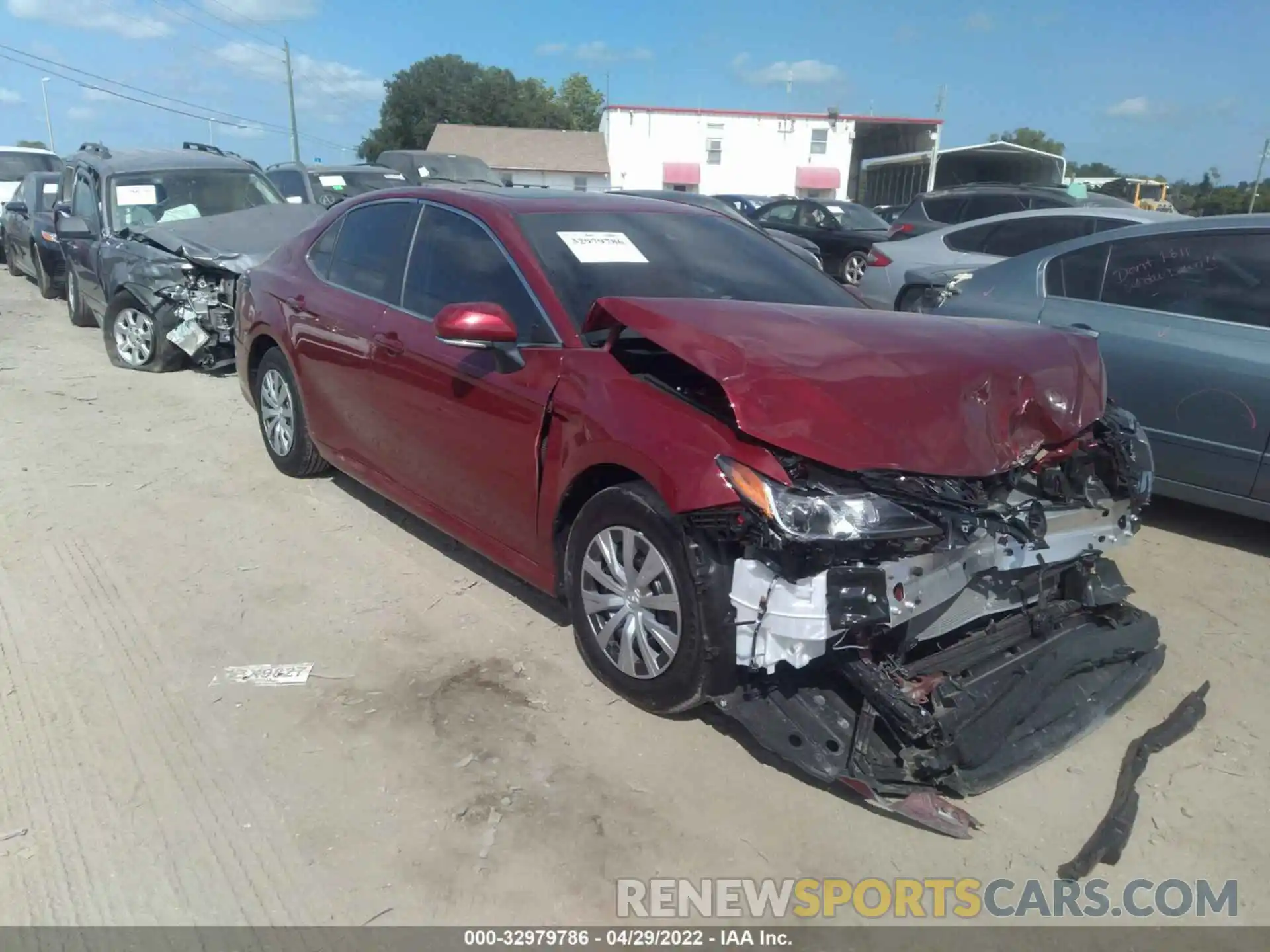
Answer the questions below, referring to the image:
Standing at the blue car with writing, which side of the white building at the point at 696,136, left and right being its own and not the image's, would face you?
front

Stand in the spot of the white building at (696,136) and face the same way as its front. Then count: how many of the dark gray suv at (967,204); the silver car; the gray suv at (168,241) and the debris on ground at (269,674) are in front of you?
4

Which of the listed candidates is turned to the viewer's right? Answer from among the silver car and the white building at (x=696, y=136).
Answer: the silver car

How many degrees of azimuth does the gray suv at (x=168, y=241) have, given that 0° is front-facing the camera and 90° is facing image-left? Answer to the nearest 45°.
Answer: approximately 315°

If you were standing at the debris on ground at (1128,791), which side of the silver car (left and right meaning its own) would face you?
right

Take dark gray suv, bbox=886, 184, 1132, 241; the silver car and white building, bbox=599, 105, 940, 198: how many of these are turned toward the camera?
1
